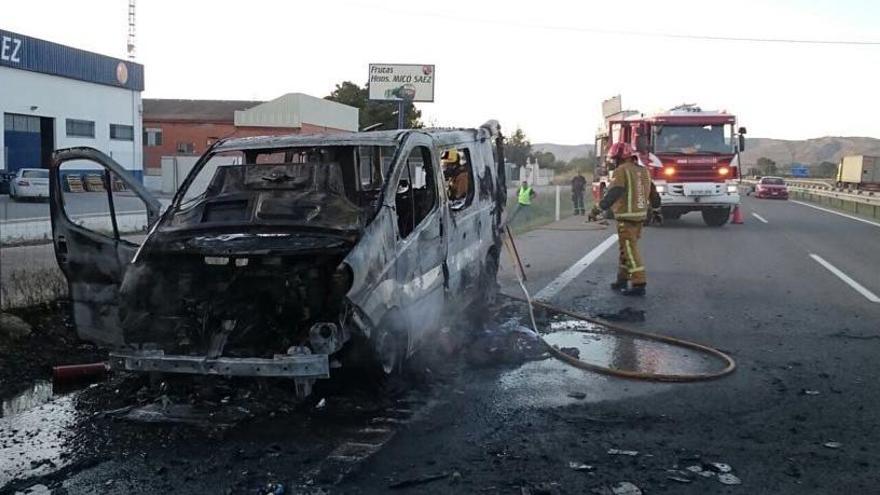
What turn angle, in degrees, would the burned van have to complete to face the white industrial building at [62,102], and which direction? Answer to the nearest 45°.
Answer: approximately 135° to its right

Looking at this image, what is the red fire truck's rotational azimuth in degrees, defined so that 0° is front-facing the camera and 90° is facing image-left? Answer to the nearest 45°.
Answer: approximately 0°

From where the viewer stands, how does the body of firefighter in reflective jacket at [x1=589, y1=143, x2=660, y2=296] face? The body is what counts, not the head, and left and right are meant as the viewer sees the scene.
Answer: facing away from the viewer and to the left of the viewer

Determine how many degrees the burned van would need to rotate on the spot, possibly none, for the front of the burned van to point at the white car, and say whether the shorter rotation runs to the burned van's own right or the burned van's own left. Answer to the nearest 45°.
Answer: approximately 135° to the burned van's own right

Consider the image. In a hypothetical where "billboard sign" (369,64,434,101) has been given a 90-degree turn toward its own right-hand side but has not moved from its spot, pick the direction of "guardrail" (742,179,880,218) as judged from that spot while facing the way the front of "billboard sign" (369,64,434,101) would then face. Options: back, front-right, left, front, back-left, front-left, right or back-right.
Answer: back

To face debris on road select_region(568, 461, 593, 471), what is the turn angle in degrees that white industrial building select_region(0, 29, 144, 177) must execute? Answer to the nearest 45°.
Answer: approximately 45° to its right

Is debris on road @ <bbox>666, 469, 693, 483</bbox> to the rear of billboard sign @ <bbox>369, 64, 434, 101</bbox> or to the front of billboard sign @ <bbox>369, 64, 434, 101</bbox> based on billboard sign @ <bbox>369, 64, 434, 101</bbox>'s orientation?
to the front

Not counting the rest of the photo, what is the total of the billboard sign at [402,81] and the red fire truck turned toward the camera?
2

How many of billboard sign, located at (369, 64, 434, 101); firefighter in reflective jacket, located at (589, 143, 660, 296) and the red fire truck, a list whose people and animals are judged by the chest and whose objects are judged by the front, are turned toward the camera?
2

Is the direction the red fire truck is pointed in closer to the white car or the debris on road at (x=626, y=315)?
the debris on road

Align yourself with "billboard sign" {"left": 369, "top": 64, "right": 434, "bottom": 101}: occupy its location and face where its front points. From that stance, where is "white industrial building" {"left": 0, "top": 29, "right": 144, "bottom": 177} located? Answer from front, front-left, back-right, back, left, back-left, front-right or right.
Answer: right

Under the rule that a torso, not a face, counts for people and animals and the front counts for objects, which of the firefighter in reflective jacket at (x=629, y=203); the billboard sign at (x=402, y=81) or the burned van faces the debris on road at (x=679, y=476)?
the billboard sign
